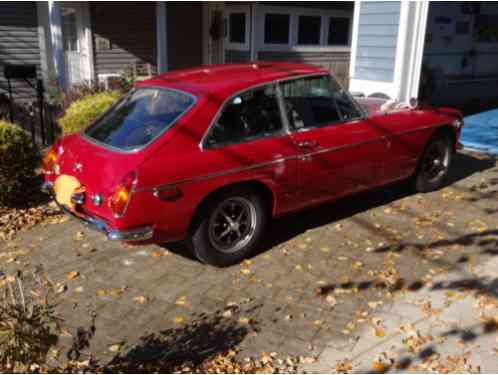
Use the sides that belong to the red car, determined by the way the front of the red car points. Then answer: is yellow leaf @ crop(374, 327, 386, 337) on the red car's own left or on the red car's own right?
on the red car's own right

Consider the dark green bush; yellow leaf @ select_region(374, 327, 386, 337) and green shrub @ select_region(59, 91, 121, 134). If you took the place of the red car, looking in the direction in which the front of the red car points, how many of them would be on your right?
1

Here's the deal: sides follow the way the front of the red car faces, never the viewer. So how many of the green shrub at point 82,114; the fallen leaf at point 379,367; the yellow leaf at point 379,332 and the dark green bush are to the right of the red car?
2

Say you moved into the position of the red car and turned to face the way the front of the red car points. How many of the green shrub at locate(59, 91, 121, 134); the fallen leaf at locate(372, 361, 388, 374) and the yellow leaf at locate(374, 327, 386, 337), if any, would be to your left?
1

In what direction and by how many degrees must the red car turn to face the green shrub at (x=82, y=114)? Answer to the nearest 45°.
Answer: approximately 90° to its left

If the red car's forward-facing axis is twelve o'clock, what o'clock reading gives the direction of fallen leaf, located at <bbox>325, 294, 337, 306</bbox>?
The fallen leaf is roughly at 3 o'clock from the red car.

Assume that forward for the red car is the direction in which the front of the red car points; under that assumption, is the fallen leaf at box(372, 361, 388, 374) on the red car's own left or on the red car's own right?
on the red car's own right

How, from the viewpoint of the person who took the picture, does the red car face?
facing away from the viewer and to the right of the viewer

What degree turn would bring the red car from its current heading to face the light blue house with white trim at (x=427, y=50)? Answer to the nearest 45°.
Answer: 0° — it already faces it

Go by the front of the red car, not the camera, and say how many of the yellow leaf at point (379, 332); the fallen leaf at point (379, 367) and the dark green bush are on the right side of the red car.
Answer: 2
